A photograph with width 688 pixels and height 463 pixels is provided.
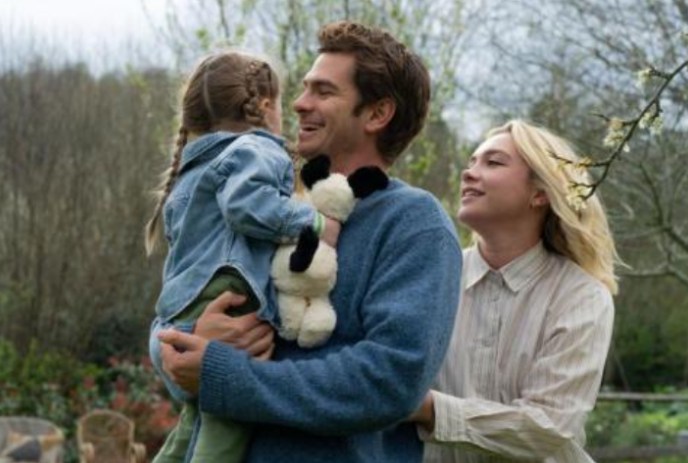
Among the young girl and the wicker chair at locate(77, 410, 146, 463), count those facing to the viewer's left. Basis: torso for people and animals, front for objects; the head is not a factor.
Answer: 0

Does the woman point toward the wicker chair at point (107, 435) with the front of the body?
no

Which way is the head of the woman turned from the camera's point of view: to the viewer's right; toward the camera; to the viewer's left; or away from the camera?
to the viewer's left

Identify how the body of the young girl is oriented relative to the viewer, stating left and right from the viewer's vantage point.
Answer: facing away from the viewer and to the right of the viewer

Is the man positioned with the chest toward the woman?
no

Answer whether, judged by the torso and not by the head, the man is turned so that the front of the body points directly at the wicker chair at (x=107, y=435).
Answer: no

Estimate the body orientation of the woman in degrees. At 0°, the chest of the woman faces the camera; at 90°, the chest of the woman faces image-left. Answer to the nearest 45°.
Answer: approximately 45°

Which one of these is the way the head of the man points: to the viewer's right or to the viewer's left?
to the viewer's left

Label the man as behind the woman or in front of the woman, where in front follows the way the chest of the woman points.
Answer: in front

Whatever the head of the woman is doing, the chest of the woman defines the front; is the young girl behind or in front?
in front

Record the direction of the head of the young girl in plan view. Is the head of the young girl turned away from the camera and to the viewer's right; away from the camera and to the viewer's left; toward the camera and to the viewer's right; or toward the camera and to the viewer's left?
away from the camera and to the viewer's right

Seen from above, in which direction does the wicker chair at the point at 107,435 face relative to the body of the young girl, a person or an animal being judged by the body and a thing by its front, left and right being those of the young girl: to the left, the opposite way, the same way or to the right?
to the right
